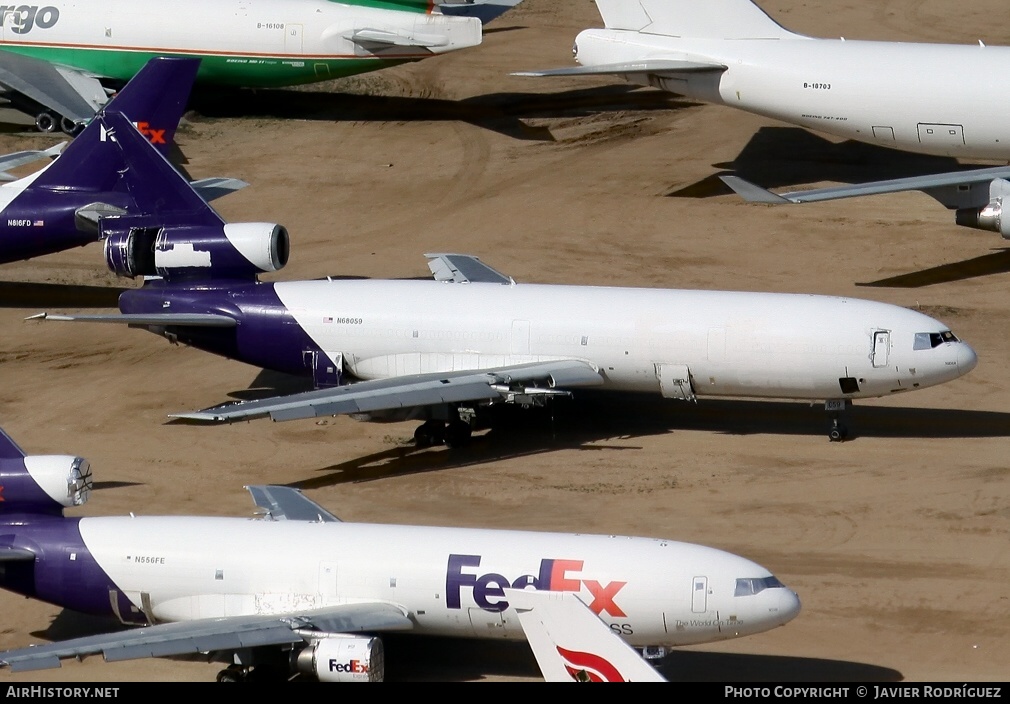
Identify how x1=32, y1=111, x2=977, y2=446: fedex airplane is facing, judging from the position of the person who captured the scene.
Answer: facing to the right of the viewer

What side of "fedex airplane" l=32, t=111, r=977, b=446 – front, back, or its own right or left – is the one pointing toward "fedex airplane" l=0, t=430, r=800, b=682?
right
